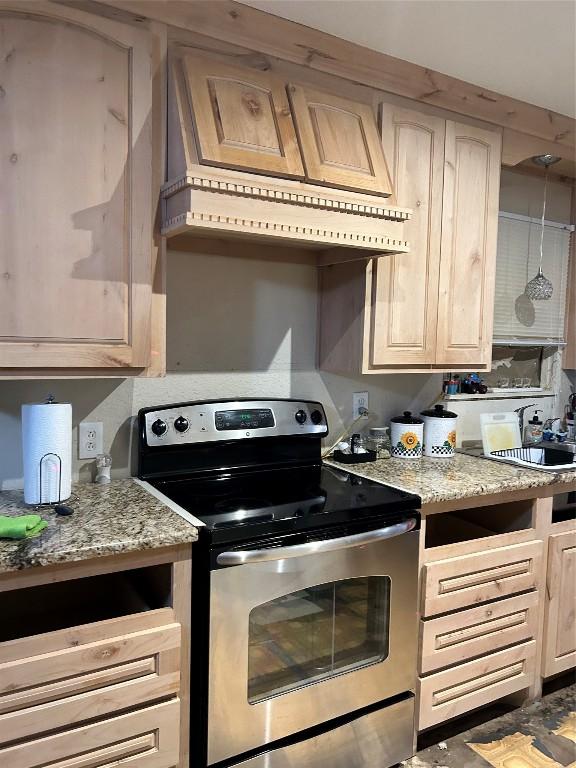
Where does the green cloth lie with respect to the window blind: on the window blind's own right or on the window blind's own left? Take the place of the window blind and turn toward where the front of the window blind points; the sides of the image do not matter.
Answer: on the window blind's own right

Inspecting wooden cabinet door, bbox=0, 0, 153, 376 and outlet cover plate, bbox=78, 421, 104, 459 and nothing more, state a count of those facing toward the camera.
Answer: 2

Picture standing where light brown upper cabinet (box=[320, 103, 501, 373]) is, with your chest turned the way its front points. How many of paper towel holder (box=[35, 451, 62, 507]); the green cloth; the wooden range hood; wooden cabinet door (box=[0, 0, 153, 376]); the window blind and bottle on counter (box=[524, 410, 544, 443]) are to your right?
4

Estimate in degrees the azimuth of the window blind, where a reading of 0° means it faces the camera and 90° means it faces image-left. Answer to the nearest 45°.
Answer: approximately 315°

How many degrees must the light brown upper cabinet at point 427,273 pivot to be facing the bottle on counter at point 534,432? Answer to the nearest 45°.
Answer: approximately 90° to its left

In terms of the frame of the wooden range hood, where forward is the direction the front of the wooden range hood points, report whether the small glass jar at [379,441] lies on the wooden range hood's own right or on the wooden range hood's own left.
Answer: on the wooden range hood's own left

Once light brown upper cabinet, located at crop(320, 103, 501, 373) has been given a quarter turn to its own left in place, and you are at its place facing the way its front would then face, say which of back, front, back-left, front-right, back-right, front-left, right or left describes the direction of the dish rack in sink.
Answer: front

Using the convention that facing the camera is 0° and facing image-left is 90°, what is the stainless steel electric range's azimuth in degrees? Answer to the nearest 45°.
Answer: approximately 315°

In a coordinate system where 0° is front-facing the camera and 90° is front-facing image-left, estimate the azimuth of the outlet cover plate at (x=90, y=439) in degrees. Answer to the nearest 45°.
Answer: approximately 0°

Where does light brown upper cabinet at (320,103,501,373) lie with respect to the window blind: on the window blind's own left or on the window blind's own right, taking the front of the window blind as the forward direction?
on the window blind's own right

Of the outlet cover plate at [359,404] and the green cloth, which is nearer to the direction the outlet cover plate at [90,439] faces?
the green cloth
